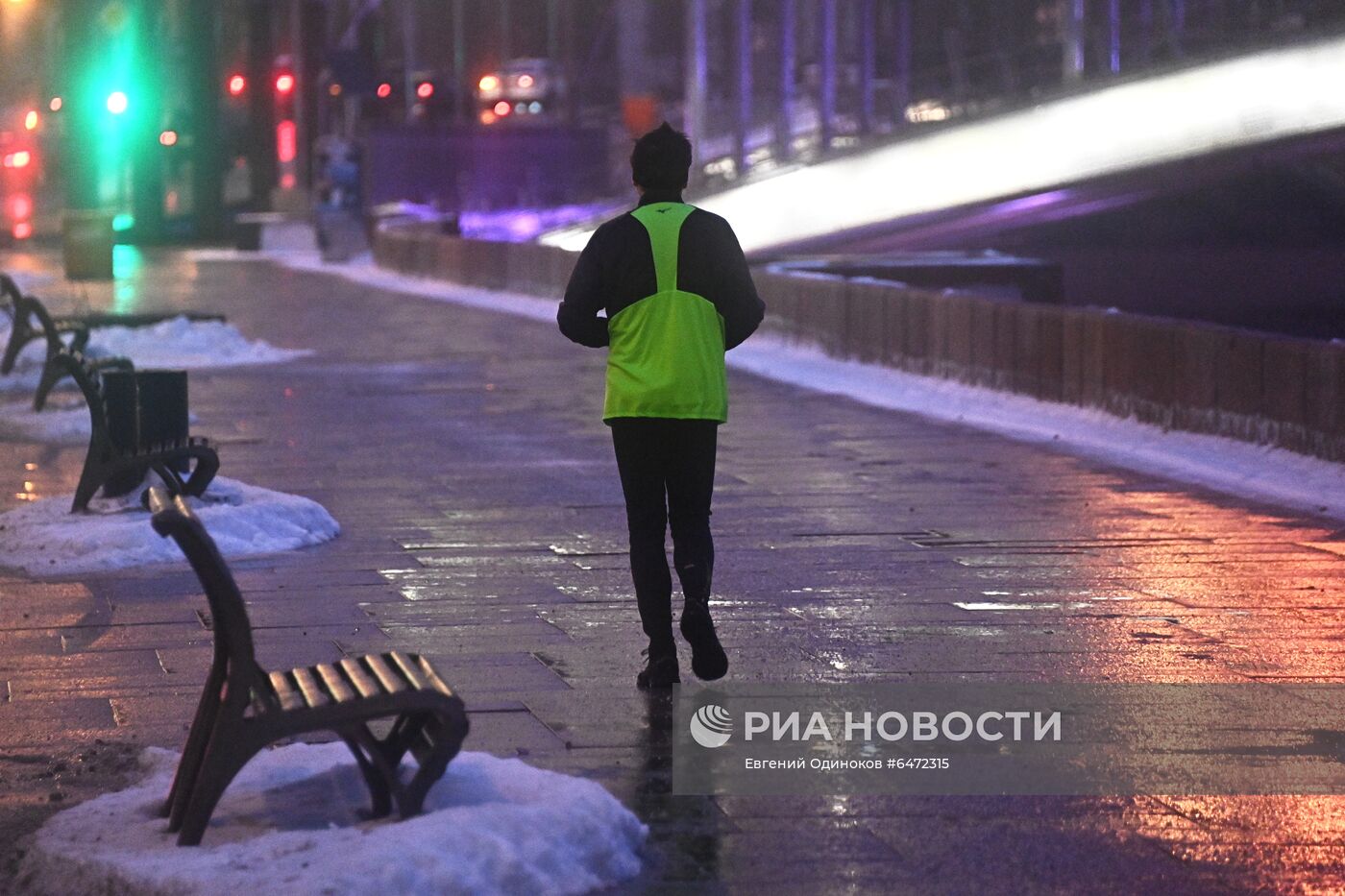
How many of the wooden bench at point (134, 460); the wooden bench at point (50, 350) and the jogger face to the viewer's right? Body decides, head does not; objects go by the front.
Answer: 2

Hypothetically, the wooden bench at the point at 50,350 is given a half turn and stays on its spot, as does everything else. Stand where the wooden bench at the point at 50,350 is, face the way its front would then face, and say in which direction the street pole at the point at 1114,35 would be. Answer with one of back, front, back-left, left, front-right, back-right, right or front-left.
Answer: back-right

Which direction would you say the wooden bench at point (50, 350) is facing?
to the viewer's right

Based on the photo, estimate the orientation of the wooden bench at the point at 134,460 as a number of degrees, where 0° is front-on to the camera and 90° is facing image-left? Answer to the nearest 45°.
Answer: approximately 270°

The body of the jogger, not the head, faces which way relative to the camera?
away from the camera

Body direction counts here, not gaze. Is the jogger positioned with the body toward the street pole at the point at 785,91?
yes

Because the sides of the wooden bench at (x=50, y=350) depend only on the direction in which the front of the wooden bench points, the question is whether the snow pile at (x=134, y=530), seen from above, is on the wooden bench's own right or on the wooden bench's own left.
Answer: on the wooden bench's own right

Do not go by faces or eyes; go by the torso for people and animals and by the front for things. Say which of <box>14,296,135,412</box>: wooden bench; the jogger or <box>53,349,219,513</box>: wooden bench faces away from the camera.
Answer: the jogger

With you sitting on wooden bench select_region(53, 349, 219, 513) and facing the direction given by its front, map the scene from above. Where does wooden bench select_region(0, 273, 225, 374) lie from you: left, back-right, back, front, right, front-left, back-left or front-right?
left

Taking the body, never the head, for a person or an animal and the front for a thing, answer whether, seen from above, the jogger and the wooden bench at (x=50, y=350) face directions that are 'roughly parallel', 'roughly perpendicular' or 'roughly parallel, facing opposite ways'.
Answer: roughly perpendicular

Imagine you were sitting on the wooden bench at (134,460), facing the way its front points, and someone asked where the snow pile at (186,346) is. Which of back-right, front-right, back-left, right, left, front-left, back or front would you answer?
left

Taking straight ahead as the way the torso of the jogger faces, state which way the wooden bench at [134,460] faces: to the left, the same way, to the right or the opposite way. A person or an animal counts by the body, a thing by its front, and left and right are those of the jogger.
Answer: to the right

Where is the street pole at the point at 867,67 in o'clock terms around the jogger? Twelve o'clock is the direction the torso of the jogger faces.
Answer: The street pole is roughly at 12 o'clock from the jogger.

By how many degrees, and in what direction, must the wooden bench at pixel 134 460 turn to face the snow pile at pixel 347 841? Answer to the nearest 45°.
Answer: approximately 90° to its right
